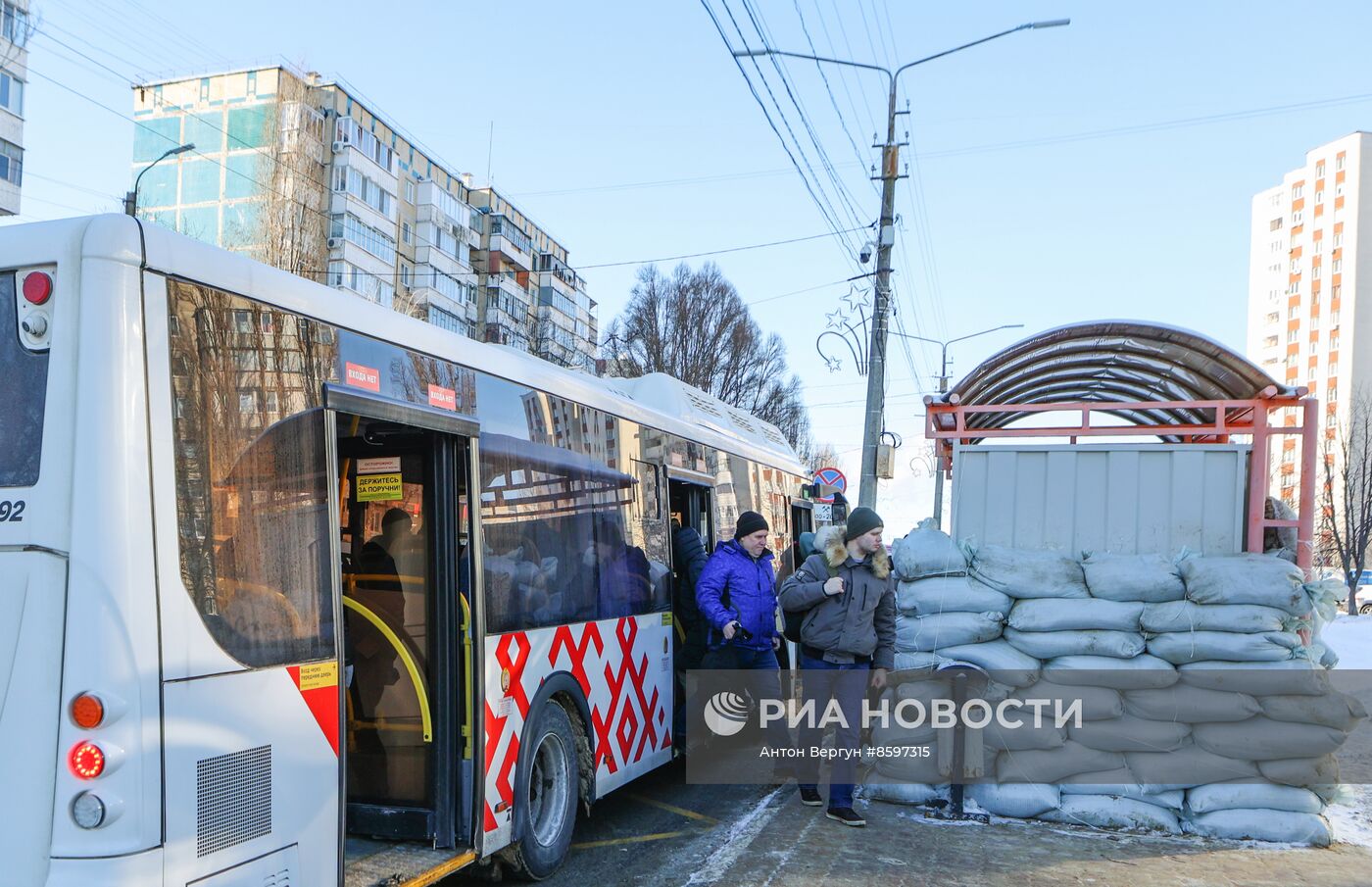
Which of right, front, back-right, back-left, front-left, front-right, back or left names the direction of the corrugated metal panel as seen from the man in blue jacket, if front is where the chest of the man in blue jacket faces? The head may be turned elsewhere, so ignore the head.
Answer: front-left

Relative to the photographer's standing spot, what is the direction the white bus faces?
facing away from the viewer and to the right of the viewer

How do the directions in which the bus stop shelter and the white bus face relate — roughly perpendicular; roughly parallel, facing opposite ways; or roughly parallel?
roughly perpendicular

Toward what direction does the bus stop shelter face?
to the viewer's left

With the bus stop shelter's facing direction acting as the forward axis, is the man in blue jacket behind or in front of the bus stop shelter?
in front

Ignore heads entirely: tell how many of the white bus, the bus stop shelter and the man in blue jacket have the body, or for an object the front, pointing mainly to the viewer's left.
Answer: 1

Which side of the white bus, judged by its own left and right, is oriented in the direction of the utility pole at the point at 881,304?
front

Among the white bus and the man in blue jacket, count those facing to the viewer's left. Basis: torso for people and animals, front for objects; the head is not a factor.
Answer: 0

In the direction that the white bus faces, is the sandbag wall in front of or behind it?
in front

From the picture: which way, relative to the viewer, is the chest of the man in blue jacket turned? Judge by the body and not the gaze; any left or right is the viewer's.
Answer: facing the viewer and to the right of the viewer

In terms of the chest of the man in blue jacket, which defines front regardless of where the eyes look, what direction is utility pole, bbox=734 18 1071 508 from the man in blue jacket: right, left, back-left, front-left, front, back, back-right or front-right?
back-left
